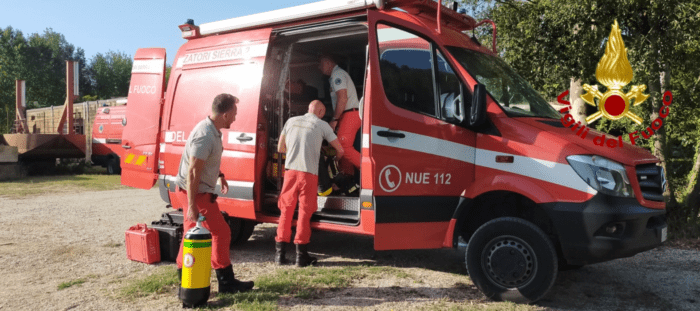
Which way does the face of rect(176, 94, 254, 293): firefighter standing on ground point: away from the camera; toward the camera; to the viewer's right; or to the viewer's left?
to the viewer's right

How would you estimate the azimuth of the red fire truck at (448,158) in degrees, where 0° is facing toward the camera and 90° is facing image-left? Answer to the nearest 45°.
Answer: approximately 315°

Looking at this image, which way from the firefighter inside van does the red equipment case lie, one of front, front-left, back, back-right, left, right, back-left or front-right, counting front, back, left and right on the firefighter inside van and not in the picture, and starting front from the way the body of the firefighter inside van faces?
front

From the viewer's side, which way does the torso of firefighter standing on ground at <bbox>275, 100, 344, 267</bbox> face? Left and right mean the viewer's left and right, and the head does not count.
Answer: facing away from the viewer and to the right of the viewer

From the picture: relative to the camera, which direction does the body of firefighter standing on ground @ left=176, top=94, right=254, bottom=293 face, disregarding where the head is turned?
to the viewer's right

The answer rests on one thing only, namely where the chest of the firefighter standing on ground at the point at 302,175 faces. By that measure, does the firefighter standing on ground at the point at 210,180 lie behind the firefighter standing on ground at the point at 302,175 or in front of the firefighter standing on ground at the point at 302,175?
behind

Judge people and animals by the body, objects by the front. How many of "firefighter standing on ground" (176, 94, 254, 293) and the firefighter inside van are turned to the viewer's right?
1

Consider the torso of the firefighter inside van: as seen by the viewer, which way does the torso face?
to the viewer's left

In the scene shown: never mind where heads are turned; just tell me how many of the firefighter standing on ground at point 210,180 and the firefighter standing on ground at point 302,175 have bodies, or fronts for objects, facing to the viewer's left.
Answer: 0

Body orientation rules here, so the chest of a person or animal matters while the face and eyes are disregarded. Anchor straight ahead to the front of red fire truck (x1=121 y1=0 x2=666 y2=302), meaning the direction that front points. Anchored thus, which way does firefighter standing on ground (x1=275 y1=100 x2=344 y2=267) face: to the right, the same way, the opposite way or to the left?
to the left

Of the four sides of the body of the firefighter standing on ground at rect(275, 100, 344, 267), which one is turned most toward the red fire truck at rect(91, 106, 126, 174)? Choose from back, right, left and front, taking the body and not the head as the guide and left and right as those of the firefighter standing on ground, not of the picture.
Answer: left

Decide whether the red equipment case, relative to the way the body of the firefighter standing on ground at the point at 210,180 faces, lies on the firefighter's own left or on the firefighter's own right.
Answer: on the firefighter's own left

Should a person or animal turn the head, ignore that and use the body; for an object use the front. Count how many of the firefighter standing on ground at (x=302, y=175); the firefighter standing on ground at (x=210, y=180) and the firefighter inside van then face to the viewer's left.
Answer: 1
